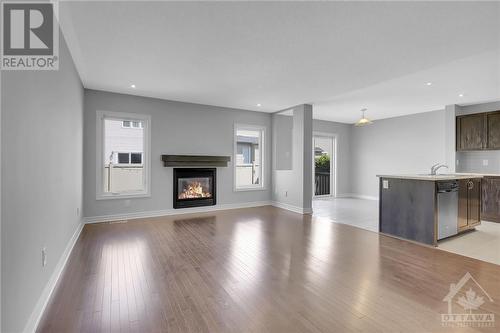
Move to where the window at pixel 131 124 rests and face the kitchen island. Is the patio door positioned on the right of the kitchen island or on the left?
left

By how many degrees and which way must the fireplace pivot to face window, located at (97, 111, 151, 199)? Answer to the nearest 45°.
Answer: approximately 90° to its right

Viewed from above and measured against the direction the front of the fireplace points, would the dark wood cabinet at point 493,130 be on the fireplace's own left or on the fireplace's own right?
on the fireplace's own left

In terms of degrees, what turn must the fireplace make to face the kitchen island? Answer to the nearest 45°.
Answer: approximately 45° to its left

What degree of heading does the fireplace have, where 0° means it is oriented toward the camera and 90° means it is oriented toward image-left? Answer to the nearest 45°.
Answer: approximately 0°

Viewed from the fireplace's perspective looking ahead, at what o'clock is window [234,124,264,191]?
The window is roughly at 8 o'clock from the fireplace.

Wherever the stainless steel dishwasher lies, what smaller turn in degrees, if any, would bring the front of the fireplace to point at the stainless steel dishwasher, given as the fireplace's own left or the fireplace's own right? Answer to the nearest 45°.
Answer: approximately 45° to the fireplace's own left
